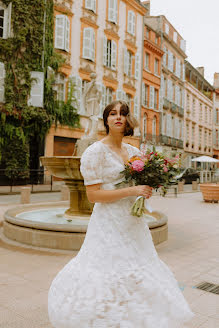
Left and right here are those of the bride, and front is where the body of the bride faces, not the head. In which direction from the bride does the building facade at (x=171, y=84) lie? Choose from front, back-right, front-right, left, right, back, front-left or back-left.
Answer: back-left

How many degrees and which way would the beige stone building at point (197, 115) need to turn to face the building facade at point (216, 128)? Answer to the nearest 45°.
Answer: approximately 135° to its left

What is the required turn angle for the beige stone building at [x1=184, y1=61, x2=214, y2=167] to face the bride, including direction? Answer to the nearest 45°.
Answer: approximately 45° to its right

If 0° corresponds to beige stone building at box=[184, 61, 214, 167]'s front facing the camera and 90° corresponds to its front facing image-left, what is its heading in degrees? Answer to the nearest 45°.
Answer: approximately 315°

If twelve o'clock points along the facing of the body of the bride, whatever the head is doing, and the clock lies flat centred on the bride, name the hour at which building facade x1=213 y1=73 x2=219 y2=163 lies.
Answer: The building facade is roughly at 8 o'clock from the bride.
